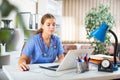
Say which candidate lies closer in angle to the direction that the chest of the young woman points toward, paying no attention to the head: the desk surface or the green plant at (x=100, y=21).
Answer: the desk surface

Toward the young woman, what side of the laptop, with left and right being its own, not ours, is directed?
front

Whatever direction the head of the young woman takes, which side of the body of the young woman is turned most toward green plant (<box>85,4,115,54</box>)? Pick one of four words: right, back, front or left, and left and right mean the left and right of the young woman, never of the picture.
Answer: left

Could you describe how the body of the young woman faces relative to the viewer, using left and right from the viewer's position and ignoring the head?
facing the viewer and to the right of the viewer

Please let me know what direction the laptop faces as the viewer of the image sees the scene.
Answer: facing away from the viewer and to the left of the viewer

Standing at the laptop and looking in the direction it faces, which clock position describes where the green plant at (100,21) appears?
The green plant is roughly at 2 o'clock from the laptop.

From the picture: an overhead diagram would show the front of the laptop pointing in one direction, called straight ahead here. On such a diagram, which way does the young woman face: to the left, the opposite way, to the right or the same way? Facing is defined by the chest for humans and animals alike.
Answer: the opposite way
